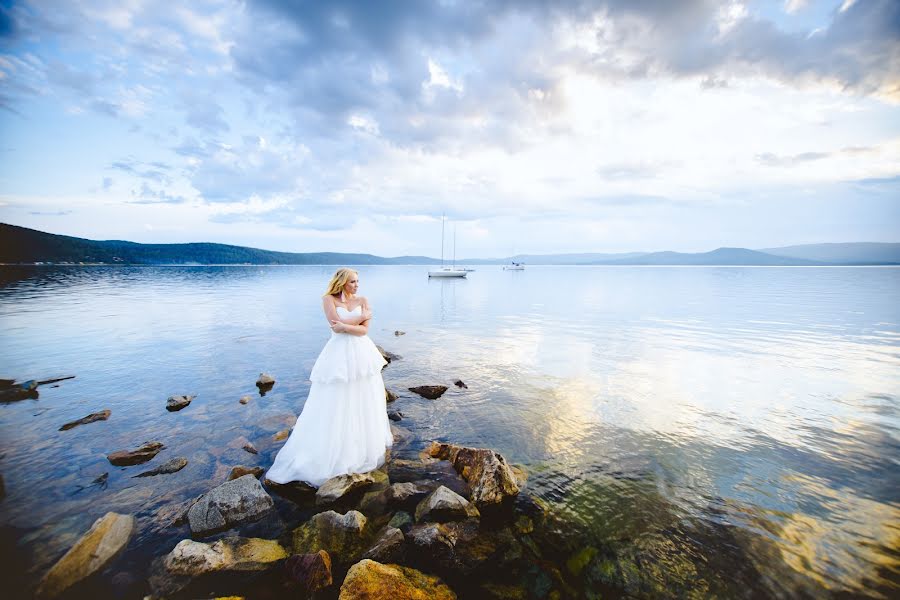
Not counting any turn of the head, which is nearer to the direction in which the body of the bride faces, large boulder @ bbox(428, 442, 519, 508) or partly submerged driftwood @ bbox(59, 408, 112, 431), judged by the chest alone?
the large boulder

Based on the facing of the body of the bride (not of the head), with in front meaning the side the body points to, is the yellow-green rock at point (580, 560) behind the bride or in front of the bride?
in front

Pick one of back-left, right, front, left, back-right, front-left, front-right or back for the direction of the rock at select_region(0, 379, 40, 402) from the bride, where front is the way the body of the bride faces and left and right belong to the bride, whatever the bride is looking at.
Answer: back

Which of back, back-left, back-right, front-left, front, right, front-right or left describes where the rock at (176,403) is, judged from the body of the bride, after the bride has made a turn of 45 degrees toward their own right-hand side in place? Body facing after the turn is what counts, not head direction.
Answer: back-right

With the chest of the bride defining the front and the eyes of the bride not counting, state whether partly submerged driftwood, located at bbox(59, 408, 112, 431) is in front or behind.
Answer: behind

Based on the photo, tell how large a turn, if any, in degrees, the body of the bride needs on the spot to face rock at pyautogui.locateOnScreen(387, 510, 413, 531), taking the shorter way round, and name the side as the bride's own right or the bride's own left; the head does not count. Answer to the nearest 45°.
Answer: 0° — they already face it

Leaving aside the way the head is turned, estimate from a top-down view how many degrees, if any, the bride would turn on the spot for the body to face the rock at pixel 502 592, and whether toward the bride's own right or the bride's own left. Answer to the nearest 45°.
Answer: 0° — they already face it

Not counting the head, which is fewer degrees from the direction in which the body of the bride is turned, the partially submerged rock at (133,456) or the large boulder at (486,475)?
the large boulder

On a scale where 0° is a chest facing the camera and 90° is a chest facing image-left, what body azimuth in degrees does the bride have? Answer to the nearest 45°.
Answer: approximately 315°

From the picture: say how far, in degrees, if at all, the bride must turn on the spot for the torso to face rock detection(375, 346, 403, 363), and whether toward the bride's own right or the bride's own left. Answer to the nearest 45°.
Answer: approximately 135° to the bride's own left

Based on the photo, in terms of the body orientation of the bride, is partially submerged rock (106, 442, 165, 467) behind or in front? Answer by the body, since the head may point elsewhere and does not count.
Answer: behind
